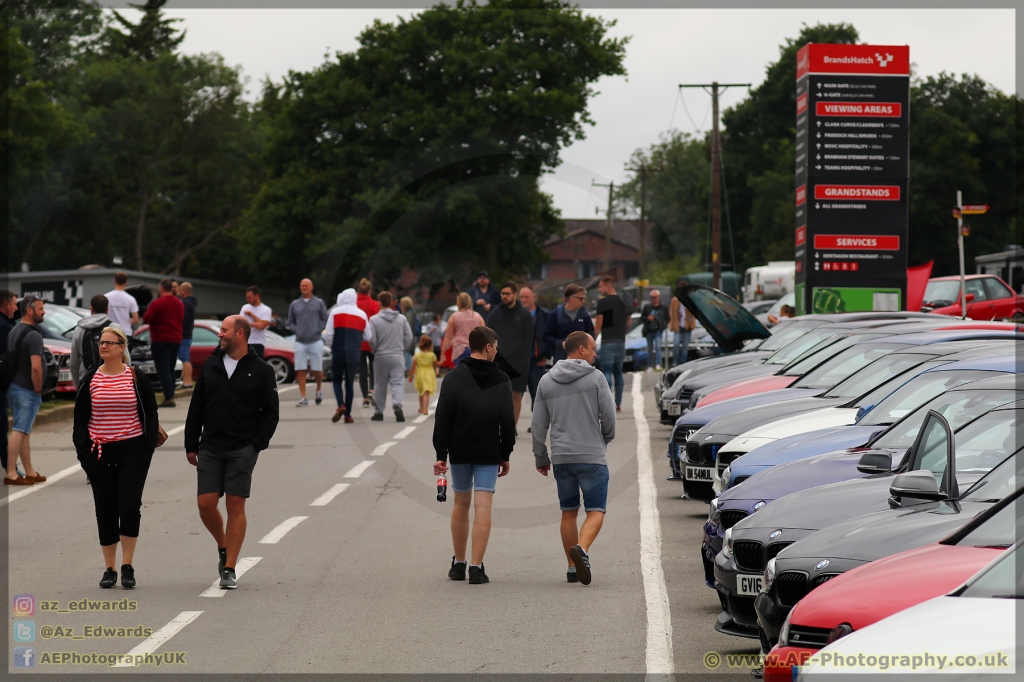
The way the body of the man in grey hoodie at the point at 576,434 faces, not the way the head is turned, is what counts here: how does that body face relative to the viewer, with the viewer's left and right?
facing away from the viewer

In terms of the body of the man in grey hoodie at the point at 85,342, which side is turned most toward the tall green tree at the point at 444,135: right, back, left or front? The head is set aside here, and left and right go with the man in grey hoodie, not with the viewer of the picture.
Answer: front

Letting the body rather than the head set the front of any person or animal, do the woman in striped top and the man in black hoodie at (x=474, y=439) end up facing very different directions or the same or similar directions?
very different directions

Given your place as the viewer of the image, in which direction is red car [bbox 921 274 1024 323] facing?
facing the viewer and to the left of the viewer

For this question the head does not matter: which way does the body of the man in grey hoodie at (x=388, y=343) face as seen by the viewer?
away from the camera

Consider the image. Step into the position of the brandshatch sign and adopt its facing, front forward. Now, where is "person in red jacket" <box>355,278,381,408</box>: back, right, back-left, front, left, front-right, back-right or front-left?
front-right

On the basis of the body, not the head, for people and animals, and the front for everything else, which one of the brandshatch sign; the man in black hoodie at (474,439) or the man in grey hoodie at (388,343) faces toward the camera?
the brandshatch sign

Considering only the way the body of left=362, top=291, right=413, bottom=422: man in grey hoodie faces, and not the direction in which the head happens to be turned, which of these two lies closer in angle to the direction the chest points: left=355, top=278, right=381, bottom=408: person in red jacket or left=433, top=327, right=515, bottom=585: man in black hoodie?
the person in red jacket

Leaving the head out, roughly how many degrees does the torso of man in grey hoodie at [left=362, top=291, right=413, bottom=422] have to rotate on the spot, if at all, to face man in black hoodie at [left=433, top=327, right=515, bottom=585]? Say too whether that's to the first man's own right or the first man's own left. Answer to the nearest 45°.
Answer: approximately 180°

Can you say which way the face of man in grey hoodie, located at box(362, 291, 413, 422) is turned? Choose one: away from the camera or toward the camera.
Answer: away from the camera

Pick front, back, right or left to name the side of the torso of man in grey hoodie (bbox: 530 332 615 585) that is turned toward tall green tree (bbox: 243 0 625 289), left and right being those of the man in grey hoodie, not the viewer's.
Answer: front

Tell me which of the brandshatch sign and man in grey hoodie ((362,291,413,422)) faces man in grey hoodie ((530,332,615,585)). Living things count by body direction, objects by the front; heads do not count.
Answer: the brandshatch sign

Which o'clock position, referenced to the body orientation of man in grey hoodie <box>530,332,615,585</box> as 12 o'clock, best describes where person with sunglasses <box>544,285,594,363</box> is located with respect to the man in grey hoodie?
The person with sunglasses is roughly at 12 o'clock from the man in grey hoodie.

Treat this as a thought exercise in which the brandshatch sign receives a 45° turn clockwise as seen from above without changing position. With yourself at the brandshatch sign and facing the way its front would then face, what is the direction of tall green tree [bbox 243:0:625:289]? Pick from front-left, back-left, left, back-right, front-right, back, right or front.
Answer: right

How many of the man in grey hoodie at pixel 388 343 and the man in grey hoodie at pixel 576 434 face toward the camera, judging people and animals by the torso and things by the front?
0

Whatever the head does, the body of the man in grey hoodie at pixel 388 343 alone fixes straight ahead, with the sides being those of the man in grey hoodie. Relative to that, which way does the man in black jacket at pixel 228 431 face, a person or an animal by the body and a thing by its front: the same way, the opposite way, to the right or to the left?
the opposite way

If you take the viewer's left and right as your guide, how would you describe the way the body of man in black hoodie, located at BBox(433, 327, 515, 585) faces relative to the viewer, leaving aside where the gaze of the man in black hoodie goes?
facing away from the viewer

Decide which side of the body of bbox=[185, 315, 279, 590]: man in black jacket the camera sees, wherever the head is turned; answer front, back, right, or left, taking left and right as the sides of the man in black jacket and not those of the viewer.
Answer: front

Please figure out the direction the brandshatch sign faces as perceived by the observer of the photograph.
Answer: facing the viewer

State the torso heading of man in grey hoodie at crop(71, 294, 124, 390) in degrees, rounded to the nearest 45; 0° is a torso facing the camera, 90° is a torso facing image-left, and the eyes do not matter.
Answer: approximately 180°
